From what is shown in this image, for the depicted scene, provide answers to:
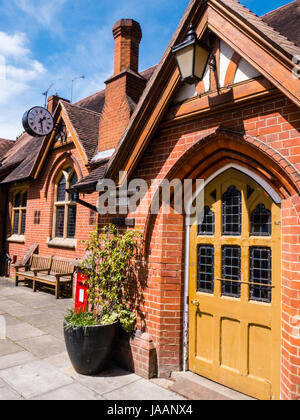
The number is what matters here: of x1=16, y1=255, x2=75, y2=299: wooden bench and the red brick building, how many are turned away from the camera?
0

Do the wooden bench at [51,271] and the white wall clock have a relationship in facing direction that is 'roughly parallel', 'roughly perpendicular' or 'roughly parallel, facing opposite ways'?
roughly perpendicular

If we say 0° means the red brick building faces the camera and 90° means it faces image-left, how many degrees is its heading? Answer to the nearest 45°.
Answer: approximately 45°

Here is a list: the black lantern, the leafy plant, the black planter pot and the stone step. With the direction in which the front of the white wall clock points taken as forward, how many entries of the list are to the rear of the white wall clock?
0

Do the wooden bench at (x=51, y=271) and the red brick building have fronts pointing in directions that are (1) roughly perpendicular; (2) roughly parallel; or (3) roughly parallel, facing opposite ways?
roughly parallel

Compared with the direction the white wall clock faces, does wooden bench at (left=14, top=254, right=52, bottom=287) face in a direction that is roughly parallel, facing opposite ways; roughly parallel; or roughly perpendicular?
roughly perpendicular

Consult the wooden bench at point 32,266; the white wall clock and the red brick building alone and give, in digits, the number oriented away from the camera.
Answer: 0

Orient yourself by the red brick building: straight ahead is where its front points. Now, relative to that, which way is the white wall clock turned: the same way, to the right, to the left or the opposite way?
to the left

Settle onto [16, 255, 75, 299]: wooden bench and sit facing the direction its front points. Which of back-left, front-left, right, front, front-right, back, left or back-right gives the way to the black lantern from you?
front-left

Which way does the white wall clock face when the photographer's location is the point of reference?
facing the viewer and to the right of the viewer
